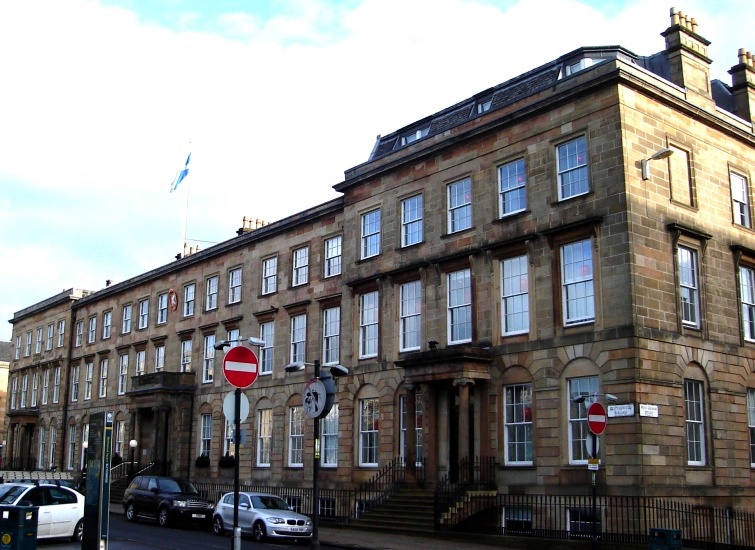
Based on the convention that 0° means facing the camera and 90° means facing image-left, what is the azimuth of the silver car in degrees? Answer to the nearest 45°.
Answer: approximately 315°

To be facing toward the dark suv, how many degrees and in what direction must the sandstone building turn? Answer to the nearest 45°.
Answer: approximately 45° to its right

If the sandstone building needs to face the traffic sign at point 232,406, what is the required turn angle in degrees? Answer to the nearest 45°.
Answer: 0° — it already faces it

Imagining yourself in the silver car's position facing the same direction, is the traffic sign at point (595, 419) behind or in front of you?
in front

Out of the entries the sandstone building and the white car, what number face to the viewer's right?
0

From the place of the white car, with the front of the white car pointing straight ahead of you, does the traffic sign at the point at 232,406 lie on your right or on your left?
on your left

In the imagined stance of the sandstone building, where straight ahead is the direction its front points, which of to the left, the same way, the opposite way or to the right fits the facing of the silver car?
to the left

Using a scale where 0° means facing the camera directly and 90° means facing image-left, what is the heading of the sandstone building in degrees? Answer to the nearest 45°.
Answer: approximately 45°
